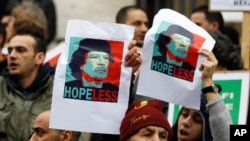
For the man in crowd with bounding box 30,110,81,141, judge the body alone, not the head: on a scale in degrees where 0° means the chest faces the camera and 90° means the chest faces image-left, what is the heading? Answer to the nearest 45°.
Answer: approximately 45°

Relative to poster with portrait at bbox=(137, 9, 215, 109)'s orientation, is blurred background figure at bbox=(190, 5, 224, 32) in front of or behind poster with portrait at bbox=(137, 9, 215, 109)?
behind

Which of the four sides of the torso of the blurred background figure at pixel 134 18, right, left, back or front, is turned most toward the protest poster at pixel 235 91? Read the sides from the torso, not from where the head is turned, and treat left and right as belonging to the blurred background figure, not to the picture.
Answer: front

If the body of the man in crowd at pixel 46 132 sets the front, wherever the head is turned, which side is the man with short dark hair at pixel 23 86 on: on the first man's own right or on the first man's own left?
on the first man's own right

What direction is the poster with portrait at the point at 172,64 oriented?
toward the camera

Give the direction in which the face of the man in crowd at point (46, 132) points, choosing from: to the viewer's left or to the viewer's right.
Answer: to the viewer's left

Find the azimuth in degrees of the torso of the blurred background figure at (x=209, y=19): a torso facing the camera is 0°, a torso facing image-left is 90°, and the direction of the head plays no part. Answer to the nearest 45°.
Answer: approximately 45°

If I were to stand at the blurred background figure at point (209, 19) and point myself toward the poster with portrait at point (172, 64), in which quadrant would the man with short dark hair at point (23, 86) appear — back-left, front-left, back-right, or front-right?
front-right

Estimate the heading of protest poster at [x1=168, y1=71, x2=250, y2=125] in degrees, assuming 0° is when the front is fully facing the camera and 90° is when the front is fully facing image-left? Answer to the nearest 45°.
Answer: approximately 0°

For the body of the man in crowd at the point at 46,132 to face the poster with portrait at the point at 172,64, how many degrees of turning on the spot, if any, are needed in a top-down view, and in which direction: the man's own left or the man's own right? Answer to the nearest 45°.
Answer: approximately 135° to the man's own left

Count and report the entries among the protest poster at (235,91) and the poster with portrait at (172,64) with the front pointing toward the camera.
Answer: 2
